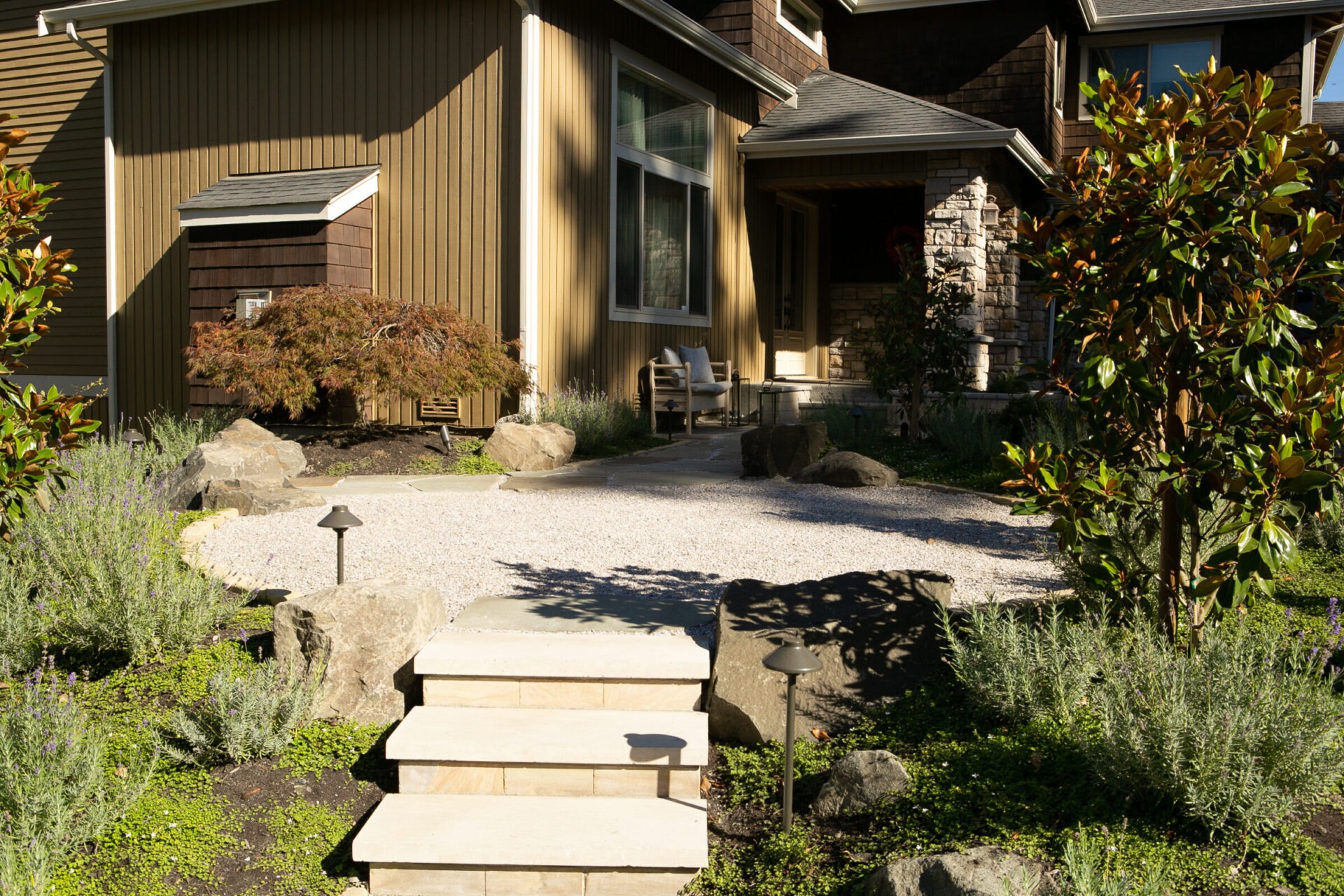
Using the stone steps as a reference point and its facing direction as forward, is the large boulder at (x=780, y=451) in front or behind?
behind

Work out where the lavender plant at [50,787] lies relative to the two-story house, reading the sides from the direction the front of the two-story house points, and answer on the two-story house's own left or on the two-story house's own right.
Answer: on the two-story house's own right

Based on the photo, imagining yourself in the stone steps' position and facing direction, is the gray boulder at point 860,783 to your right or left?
on your left

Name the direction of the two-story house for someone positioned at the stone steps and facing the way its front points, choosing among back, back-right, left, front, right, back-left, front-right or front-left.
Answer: back

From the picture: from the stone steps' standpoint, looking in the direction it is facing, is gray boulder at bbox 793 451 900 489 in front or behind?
behind

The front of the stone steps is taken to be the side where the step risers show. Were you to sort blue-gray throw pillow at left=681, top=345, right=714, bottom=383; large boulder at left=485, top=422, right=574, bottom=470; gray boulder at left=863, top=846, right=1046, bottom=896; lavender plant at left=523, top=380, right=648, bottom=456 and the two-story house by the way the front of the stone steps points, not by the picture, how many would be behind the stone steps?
4

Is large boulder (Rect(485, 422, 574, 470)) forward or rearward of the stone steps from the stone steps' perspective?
rearward

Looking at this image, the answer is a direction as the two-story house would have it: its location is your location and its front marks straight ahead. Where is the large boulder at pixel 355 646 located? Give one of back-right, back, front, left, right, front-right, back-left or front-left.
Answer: front-right

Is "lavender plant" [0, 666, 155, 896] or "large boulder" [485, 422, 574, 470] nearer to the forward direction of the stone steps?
the lavender plant

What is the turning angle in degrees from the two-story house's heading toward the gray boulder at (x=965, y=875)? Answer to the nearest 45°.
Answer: approximately 45° to its right

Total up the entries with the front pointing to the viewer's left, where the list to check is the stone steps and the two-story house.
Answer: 0

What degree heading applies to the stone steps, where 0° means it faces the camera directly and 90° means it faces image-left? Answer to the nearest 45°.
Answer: approximately 0°

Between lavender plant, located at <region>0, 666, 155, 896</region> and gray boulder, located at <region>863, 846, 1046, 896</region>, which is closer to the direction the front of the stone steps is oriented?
the gray boulder
